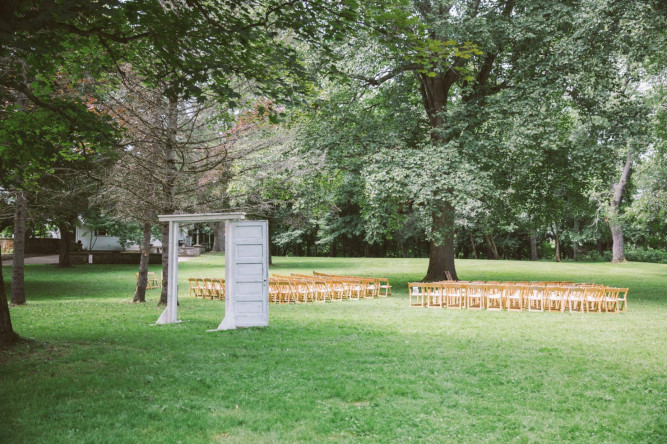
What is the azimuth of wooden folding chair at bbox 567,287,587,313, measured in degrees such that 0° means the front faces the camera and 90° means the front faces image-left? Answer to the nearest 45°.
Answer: approximately 180°

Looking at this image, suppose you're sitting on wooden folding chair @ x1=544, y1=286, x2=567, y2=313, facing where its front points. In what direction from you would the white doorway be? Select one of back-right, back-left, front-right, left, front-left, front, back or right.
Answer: back-left

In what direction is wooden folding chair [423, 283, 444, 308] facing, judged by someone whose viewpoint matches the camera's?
facing away from the viewer

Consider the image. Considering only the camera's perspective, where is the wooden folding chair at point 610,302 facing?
facing away from the viewer

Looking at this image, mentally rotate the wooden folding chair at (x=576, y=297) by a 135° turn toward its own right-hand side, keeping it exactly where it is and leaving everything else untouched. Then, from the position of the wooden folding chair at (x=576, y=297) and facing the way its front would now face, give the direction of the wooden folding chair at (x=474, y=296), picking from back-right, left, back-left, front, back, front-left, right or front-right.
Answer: back-right

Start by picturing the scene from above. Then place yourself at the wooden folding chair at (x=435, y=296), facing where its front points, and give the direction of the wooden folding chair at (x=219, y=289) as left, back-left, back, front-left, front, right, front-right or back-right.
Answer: left
